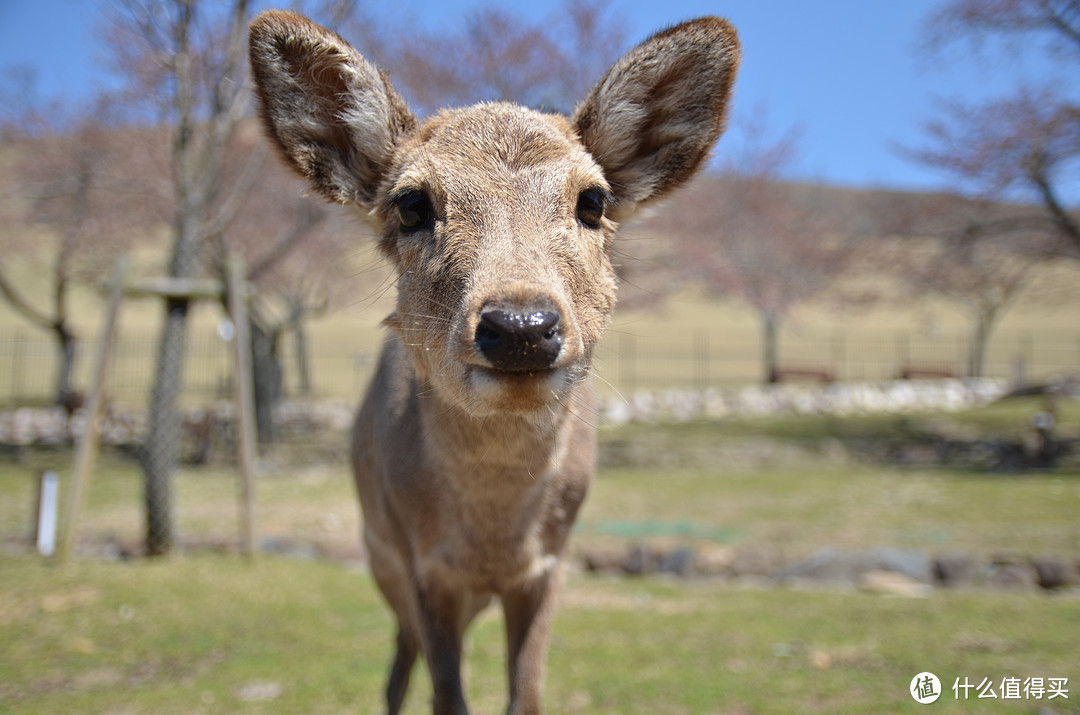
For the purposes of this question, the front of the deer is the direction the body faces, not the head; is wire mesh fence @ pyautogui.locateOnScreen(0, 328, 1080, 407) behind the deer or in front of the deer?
behind

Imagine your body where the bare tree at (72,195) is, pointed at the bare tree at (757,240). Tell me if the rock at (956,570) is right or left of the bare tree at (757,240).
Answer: right

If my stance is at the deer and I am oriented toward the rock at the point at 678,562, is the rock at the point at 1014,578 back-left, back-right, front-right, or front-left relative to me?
front-right

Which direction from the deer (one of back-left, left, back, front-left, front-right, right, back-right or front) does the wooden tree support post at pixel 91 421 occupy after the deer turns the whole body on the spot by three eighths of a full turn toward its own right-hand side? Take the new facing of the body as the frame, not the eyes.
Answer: front

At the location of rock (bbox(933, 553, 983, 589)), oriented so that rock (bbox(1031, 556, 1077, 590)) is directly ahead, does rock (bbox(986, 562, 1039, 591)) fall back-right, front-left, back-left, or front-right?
front-right

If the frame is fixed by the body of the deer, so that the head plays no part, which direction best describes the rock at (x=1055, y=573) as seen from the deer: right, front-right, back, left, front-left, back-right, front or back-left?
back-left

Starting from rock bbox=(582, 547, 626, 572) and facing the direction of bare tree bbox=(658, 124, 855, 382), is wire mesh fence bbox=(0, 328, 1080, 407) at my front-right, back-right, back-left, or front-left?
front-left

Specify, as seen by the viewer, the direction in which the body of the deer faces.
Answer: toward the camera

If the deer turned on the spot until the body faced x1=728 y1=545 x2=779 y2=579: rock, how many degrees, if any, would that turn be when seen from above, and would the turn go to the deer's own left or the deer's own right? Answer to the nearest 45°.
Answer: approximately 135° to the deer's own left

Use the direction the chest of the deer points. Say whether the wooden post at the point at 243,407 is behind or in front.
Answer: behind

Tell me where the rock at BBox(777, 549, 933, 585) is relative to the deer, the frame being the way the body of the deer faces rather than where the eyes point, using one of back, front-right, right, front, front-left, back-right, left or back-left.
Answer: back-left

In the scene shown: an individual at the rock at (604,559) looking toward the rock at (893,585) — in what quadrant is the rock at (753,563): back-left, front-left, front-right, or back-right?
front-left

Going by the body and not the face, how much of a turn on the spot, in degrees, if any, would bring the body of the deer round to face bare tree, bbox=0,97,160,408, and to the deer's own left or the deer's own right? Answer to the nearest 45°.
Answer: approximately 135° to the deer's own right

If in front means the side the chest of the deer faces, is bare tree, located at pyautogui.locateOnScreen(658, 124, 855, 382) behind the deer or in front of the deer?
behind

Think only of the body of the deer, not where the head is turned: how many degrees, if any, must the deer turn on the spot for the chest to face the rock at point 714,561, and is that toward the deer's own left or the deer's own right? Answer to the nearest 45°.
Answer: approximately 135° to the deer's own left
